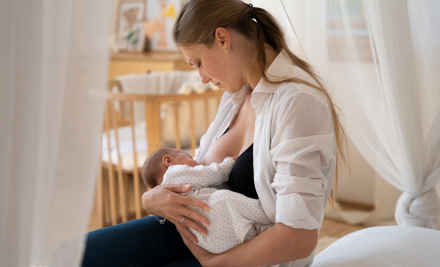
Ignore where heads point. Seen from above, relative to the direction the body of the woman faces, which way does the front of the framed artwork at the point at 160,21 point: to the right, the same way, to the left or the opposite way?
to the left

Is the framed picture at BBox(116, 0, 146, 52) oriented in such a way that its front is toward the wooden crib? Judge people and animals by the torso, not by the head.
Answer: yes

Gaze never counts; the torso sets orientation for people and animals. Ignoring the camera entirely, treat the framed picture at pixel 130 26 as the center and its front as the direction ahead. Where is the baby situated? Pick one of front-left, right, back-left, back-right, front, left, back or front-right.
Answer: front

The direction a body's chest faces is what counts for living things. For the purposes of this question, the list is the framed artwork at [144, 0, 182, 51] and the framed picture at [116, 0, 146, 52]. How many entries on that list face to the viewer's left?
0

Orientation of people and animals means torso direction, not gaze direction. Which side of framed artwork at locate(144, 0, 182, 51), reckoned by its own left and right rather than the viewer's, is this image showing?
front

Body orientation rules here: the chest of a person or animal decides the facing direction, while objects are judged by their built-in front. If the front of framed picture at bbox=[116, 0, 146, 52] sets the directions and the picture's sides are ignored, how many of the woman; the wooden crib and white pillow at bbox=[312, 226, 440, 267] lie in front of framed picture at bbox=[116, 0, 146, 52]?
3

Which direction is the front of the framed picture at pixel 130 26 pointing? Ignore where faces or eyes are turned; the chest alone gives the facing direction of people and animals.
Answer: toward the camera

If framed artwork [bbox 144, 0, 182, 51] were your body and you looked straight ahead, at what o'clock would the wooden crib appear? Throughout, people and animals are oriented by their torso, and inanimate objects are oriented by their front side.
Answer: The wooden crib is roughly at 12 o'clock from the framed artwork.

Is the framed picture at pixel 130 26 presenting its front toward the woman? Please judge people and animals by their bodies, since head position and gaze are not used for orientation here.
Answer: yes

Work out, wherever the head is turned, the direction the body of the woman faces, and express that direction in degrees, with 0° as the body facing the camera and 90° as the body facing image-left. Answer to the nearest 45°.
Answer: approximately 90°

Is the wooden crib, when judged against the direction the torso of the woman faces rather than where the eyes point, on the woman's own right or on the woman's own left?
on the woman's own right

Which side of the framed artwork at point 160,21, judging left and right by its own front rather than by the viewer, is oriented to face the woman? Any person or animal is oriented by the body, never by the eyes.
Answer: front
